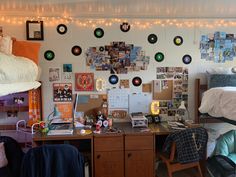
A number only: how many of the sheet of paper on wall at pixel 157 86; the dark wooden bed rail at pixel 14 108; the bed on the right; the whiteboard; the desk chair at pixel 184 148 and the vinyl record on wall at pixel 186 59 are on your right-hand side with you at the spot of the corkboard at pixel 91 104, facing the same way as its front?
1

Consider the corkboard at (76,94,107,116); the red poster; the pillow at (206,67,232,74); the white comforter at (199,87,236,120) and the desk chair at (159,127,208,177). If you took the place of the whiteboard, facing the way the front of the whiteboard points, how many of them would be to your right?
2

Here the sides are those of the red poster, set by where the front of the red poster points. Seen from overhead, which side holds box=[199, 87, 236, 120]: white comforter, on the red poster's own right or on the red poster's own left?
on the red poster's own left

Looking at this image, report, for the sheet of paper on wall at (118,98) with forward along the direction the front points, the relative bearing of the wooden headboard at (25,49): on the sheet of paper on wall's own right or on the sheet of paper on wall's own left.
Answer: on the sheet of paper on wall's own right

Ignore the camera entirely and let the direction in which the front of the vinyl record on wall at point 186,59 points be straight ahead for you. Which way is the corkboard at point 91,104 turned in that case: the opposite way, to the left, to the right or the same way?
the same way

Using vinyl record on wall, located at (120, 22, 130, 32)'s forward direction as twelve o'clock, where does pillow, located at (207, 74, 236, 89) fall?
The pillow is roughly at 9 o'clock from the vinyl record on wall.

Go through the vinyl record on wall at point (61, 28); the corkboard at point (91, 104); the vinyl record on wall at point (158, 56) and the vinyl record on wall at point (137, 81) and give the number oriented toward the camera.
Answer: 4

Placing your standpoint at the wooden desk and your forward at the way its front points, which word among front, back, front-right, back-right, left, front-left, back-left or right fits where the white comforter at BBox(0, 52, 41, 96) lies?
front-right

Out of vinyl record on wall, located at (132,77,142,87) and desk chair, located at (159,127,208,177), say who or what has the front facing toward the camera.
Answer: the vinyl record on wall

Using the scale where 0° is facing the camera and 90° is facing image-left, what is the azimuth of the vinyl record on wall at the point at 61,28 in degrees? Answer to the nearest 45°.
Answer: approximately 0°

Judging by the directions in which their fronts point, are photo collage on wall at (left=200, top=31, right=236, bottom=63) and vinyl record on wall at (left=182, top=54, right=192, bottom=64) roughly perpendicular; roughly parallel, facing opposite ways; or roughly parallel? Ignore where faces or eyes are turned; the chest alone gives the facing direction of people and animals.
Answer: roughly parallel

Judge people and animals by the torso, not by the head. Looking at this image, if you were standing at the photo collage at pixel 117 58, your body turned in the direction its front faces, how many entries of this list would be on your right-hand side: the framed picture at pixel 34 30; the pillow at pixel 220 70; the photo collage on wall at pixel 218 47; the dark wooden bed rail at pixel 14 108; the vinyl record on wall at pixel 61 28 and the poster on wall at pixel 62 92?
4

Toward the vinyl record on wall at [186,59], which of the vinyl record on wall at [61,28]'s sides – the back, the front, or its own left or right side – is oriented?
left

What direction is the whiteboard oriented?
toward the camera

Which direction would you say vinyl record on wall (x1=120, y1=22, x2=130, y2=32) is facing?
toward the camera

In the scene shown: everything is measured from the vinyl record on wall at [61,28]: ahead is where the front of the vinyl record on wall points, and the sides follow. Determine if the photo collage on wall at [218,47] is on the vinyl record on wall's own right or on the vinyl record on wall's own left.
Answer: on the vinyl record on wall's own left

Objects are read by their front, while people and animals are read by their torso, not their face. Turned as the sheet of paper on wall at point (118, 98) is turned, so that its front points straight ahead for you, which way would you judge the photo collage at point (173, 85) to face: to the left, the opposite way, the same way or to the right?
the same way

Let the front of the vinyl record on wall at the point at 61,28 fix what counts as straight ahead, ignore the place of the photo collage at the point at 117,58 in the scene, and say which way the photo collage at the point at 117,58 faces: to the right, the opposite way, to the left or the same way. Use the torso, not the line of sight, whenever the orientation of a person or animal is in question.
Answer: the same way

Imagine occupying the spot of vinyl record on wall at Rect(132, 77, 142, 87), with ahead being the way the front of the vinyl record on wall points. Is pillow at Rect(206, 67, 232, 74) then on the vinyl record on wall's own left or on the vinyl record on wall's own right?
on the vinyl record on wall's own left

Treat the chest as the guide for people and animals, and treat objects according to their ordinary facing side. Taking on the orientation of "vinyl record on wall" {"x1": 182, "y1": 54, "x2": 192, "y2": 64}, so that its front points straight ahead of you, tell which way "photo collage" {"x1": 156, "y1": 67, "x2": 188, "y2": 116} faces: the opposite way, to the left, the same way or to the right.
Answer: the same way

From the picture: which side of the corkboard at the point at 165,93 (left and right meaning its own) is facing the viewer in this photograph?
front
